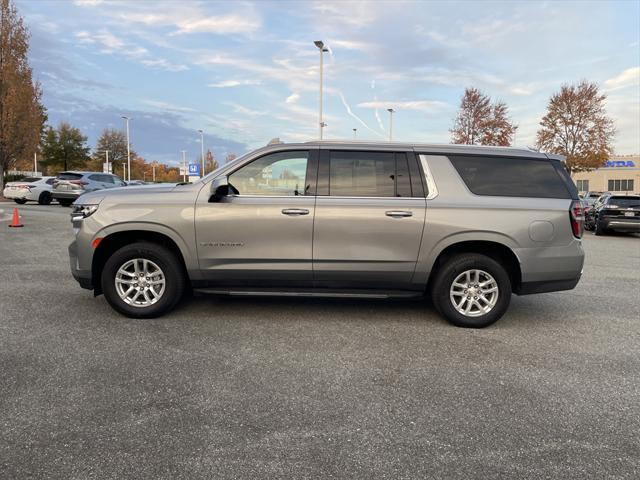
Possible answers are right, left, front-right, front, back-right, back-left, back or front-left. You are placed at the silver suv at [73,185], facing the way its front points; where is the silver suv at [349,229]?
back-right

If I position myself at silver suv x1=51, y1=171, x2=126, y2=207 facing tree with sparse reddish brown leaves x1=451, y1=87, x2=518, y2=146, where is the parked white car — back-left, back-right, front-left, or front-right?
back-left

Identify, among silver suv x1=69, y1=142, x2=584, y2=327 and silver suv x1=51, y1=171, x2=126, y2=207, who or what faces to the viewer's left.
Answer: silver suv x1=69, y1=142, x2=584, y2=327

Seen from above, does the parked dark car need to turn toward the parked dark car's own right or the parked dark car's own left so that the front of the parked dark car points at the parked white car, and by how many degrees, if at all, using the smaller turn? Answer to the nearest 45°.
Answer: approximately 45° to the parked dark car's own left

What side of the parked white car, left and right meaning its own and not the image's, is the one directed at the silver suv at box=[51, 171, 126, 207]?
right

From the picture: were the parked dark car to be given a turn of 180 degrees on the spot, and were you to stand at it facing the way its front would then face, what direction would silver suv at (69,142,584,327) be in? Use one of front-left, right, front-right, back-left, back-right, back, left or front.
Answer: front-right

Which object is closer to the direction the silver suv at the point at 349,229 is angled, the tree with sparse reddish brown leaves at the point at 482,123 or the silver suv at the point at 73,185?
the silver suv

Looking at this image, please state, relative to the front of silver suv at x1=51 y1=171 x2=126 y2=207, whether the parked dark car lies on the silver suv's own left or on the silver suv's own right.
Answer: on the silver suv's own right

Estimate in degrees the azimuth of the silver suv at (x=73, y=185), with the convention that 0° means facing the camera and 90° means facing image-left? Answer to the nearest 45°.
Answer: approximately 225°

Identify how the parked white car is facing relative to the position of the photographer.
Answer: facing away from the viewer and to the right of the viewer

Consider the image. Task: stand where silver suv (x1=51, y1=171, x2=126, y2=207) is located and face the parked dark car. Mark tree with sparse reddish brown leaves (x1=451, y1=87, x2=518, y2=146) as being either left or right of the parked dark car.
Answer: left

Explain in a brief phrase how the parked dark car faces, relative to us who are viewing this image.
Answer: facing away from the viewer and to the left of the viewer

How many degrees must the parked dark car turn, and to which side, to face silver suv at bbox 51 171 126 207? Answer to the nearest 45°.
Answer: approximately 45° to its left

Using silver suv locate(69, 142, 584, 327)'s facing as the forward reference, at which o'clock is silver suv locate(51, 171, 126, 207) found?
silver suv locate(51, 171, 126, 207) is roughly at 2 o'clock from silver suv locate(69, 142, 584, 327).
